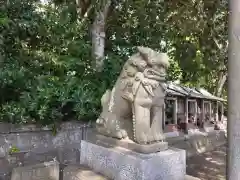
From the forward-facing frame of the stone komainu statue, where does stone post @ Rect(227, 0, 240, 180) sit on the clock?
The stone post is roughly at 11 o'clock from the stone komainu statue.

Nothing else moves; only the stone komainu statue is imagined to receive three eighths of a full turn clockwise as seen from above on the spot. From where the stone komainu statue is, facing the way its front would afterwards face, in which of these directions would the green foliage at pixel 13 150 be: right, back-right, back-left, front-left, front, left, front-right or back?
front-right

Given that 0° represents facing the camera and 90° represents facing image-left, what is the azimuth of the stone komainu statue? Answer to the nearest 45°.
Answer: approximately 315°

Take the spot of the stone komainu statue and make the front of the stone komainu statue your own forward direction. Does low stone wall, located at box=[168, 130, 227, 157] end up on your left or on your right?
on your left

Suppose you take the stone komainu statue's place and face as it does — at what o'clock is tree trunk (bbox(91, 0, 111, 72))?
The tree trunk is roughly at 7 o'clock from the stone komainu statue.

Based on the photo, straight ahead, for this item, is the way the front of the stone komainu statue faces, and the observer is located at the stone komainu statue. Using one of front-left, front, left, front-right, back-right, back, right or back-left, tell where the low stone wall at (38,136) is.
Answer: back

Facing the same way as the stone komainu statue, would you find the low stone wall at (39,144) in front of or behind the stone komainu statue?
behind
